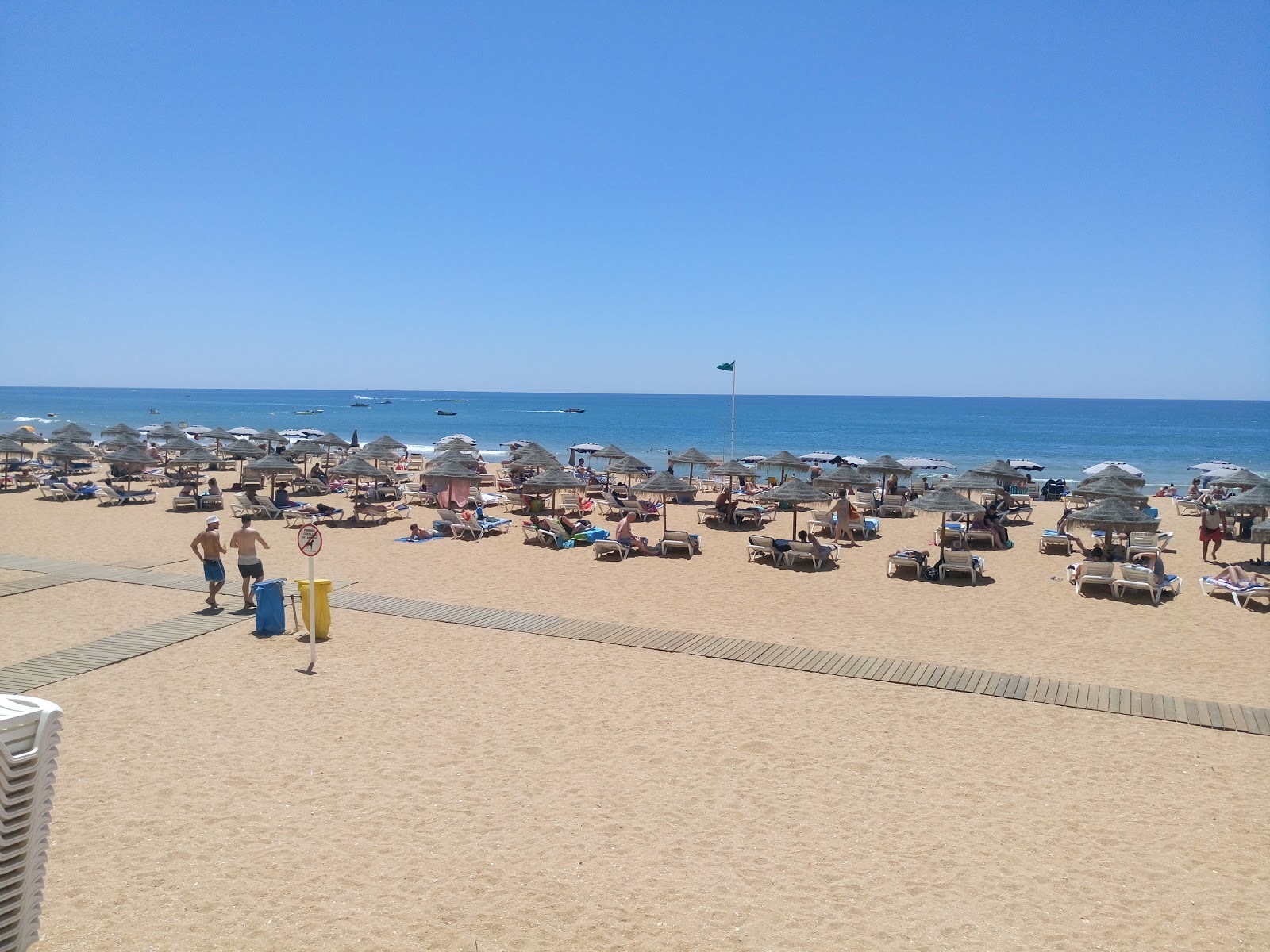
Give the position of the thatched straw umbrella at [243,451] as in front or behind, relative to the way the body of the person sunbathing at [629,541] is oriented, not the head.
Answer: behind

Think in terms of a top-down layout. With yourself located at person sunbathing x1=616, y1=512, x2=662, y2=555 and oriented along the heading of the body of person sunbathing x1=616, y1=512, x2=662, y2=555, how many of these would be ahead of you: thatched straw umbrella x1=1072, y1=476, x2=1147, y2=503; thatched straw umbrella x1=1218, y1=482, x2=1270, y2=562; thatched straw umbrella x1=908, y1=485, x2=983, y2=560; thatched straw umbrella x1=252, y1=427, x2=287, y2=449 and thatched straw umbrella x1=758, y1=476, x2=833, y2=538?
4

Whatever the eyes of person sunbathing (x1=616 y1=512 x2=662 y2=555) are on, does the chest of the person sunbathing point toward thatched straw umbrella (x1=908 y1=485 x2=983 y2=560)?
yes

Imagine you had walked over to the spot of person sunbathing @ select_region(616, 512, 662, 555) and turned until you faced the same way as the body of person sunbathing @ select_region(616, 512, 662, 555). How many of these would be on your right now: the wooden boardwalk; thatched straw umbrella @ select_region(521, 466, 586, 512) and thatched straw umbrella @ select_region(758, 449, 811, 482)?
1

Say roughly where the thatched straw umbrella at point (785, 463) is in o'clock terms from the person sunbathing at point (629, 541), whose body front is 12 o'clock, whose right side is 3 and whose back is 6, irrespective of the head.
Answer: The thatched straw umbrella is roughly at 10 o'clock from the person sunbathing.

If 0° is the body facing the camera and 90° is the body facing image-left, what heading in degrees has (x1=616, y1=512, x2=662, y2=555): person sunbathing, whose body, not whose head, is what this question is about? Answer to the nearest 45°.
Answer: approximately 270°

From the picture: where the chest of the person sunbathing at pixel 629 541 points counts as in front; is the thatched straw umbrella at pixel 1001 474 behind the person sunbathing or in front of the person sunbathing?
in front

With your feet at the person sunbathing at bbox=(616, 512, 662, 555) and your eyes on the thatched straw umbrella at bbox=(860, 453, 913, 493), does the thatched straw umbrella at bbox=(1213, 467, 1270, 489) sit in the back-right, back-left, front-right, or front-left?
front-right

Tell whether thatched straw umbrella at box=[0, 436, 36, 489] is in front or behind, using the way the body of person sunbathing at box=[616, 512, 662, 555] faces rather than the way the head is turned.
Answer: behind
